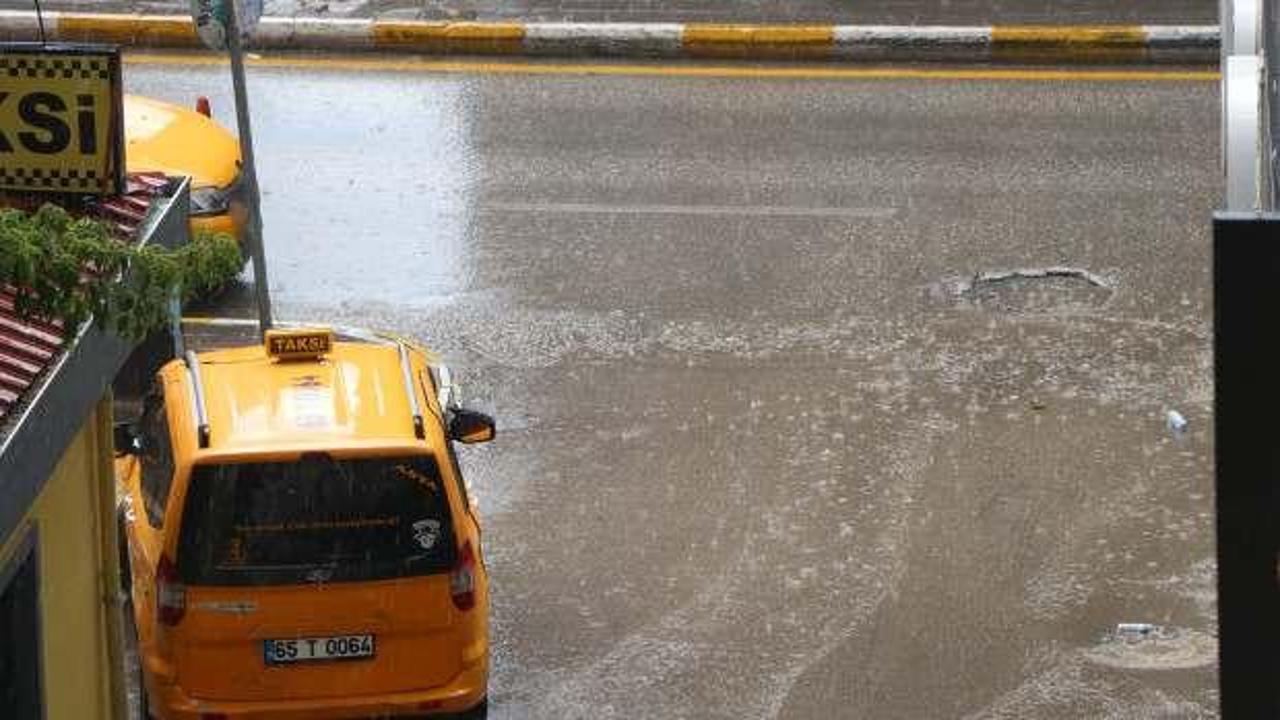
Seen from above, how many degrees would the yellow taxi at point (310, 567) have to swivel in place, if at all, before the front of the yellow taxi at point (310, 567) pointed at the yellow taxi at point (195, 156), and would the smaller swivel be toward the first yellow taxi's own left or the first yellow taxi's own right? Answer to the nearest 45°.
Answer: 0° — it already faces it

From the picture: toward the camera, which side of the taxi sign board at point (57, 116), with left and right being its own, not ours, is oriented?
front

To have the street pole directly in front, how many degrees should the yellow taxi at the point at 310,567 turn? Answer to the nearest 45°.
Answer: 0° — it already faces it

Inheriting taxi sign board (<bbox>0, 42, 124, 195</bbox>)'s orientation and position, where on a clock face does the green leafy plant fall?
The green leafy plant is roughly at 12 o'clock from the taxi sign board.

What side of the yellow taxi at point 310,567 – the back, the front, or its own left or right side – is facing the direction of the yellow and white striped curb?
front

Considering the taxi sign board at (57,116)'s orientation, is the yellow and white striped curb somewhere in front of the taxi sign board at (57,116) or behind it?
behind

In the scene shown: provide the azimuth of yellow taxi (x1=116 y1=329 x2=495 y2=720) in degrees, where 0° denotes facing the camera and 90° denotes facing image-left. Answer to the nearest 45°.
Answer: approximately 180°

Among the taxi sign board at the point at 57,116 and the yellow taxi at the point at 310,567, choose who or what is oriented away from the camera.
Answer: the yellow taxi

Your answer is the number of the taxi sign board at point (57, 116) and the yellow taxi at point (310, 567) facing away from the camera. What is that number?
1

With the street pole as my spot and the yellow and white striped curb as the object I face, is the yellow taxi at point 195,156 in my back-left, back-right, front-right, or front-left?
front-left

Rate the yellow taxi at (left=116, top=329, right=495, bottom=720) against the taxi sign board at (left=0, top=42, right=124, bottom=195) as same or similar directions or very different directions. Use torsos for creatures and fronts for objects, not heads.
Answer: very different directions

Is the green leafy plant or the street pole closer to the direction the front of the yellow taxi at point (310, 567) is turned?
the street pole

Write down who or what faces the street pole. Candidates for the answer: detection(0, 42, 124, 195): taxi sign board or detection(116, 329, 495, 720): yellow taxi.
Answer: the yellow taxi
